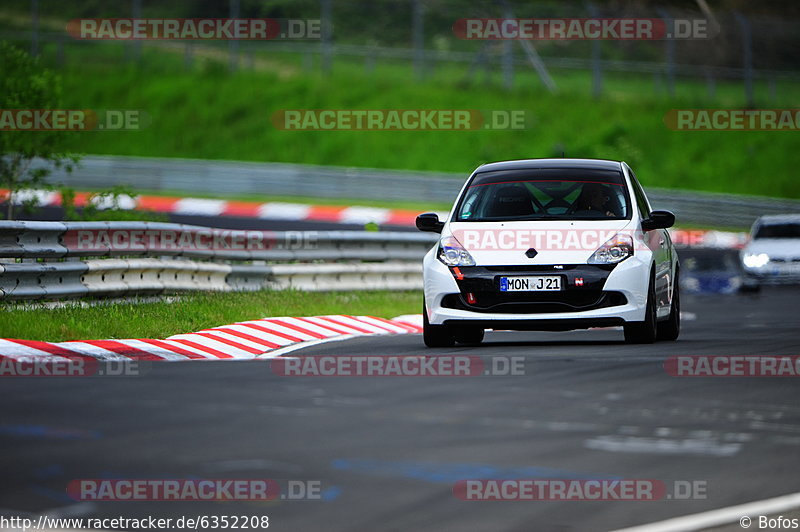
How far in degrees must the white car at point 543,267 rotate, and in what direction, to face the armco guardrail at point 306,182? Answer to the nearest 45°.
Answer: approximately 180°

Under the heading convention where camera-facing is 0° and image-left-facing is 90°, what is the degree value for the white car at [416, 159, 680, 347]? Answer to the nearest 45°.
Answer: approximately 0°

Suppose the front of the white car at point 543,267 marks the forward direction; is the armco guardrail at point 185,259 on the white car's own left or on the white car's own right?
on the white car's own right

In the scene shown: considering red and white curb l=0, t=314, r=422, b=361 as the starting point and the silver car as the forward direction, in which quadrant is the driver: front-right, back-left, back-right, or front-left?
front-right

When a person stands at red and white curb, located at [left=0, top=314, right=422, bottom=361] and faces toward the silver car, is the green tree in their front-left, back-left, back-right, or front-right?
front-left

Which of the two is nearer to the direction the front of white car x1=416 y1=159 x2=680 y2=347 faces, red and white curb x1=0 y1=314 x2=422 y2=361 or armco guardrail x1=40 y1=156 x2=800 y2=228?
the red and white curb

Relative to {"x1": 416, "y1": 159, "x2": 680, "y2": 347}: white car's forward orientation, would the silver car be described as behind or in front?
behind

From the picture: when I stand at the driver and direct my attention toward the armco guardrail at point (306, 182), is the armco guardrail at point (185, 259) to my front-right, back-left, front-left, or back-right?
front-left

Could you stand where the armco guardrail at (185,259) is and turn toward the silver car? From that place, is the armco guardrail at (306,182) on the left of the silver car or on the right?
left

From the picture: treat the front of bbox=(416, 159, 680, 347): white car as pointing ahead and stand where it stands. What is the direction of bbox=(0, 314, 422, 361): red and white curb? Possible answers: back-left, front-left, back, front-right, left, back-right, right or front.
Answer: right

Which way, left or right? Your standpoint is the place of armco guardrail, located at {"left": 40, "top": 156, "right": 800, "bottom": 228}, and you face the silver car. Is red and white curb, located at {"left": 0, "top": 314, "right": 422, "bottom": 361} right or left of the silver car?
right

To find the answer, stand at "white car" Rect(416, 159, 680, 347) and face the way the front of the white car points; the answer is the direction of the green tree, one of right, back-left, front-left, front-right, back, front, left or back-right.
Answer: back-right

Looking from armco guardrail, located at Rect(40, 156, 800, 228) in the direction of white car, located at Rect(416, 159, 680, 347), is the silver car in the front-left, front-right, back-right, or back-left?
front-left

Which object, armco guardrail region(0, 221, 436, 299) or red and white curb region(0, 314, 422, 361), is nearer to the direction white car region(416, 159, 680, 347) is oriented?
the red and white curb
